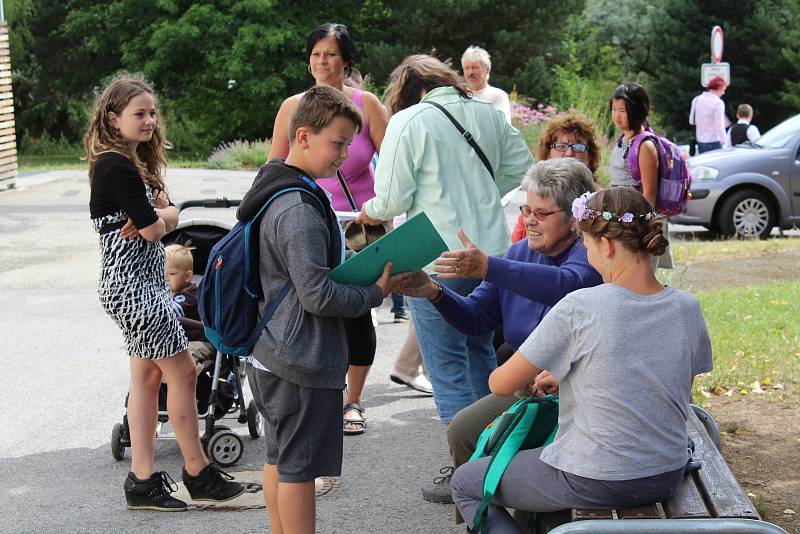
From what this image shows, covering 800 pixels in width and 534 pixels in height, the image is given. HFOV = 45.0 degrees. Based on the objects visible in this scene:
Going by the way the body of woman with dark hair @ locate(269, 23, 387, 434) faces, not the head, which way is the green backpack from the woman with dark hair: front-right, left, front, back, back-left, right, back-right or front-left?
front

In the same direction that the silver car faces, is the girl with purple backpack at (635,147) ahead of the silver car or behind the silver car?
ahead

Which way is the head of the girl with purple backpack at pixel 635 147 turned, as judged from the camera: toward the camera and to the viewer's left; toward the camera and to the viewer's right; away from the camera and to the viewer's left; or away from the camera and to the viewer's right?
toward the camera and to the viewer's left

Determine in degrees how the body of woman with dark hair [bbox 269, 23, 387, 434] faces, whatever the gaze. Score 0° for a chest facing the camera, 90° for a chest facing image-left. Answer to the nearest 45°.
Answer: approximately 0°

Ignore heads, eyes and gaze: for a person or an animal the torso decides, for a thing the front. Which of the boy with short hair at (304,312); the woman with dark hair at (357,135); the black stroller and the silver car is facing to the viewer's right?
the boy with short hair

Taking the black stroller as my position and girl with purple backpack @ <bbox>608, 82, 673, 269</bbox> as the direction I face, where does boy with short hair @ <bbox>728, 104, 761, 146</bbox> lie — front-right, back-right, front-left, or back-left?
front-left

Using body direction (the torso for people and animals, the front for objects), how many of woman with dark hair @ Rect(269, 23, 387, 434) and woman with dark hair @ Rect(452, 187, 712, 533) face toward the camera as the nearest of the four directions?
1

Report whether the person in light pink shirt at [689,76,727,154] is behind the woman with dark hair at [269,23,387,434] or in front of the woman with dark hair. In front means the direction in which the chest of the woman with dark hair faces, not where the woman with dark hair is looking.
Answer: behind

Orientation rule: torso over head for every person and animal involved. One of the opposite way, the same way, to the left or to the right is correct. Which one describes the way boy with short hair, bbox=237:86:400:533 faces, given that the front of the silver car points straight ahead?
the opposite way

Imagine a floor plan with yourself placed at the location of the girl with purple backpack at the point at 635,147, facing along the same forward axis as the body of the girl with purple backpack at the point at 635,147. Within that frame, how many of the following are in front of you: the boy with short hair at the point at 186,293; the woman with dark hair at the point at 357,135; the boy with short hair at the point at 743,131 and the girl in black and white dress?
3

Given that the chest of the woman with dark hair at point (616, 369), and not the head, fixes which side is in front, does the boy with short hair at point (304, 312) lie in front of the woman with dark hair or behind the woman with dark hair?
in front

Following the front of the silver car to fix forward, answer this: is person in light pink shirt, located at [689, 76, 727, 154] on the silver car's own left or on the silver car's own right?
on the silver car's own right

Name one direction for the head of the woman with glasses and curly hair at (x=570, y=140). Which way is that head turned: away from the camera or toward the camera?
toward the camera
